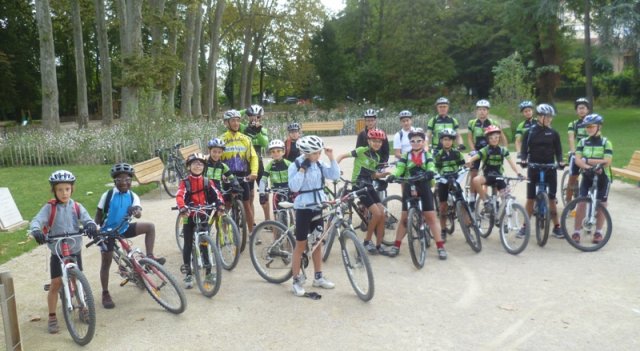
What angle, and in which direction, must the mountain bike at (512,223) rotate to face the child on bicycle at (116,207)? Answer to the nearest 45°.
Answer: approximately 90° to its right

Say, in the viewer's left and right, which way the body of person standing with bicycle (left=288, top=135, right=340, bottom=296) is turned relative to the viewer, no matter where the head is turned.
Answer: facing the viewer and to the right of the viewer

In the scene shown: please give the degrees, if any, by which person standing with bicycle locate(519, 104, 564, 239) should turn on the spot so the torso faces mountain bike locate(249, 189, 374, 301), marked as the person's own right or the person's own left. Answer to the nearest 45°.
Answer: approximately 45° to the person's own right

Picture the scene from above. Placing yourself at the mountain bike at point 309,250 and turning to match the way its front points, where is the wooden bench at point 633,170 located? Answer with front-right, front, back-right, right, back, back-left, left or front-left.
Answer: left

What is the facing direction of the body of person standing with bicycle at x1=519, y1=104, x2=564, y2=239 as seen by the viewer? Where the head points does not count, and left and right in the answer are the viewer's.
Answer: facing the viewer

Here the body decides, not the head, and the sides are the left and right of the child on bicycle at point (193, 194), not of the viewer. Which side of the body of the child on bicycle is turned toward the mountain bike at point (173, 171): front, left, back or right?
back

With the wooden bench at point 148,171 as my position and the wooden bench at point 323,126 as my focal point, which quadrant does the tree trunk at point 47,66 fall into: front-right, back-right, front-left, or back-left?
front-left

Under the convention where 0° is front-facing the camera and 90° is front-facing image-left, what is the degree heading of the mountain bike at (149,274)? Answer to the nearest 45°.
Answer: approximately 315°

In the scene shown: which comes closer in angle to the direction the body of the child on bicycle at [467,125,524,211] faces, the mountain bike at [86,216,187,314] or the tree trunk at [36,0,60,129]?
the mountain bike

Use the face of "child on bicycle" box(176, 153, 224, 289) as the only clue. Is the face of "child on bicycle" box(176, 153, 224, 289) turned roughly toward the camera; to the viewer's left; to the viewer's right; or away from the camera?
toward the camera

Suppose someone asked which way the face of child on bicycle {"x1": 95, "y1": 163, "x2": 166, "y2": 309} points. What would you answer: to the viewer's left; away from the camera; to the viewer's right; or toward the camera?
toward the camera

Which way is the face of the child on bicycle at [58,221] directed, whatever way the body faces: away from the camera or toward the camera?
toward the camera

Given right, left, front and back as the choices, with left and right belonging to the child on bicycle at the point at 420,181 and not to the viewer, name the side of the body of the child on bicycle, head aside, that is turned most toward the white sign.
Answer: right

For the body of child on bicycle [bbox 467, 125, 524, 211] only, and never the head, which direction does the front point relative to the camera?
toward the camera

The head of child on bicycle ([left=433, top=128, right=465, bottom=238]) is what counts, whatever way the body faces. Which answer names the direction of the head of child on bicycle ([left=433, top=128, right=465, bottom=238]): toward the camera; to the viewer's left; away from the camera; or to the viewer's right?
toward the camera

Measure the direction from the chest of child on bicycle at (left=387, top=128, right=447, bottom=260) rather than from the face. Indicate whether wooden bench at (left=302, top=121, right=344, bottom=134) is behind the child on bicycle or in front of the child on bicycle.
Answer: behind

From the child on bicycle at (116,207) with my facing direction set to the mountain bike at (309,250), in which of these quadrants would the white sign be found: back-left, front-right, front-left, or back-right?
back-left
